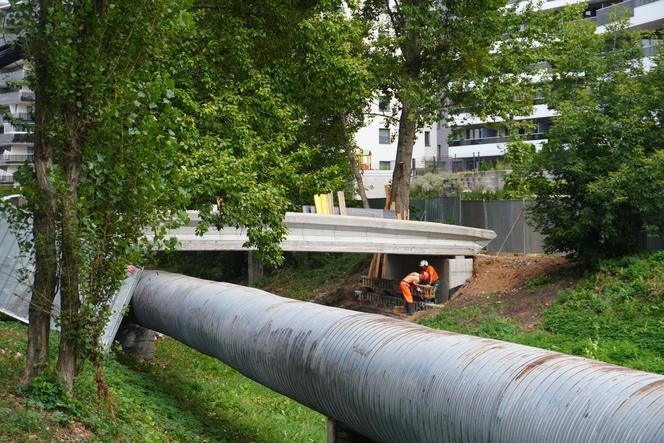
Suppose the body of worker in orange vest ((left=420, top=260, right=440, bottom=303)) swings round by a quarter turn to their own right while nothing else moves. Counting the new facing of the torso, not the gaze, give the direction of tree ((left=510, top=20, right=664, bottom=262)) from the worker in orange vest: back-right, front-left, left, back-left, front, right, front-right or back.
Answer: back-right

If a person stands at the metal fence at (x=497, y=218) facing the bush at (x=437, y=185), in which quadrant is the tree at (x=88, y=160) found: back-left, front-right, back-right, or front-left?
back-left

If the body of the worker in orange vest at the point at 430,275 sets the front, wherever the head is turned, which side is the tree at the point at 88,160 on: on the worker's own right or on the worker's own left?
on the worker's own left

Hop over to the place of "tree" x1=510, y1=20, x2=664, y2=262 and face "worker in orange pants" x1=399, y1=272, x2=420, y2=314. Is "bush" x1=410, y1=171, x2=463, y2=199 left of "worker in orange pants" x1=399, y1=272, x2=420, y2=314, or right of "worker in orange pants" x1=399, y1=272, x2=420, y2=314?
right

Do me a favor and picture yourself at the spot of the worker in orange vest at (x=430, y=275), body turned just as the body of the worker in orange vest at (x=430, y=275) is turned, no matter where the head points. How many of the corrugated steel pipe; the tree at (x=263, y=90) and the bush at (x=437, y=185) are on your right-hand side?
1

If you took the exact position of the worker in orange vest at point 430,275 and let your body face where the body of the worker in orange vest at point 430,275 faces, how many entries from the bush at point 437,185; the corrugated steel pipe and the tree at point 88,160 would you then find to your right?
1

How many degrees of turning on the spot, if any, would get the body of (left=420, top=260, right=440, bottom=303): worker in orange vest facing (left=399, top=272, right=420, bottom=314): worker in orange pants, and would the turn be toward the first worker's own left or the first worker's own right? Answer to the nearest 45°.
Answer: approximately 45° to the first worker's own left

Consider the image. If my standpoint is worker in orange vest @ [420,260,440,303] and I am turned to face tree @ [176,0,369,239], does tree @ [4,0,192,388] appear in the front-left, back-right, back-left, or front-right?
front-left

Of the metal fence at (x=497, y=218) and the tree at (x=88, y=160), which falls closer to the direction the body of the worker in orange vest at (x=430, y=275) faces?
the tree

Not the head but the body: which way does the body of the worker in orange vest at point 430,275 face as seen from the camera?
to the viewer's left
